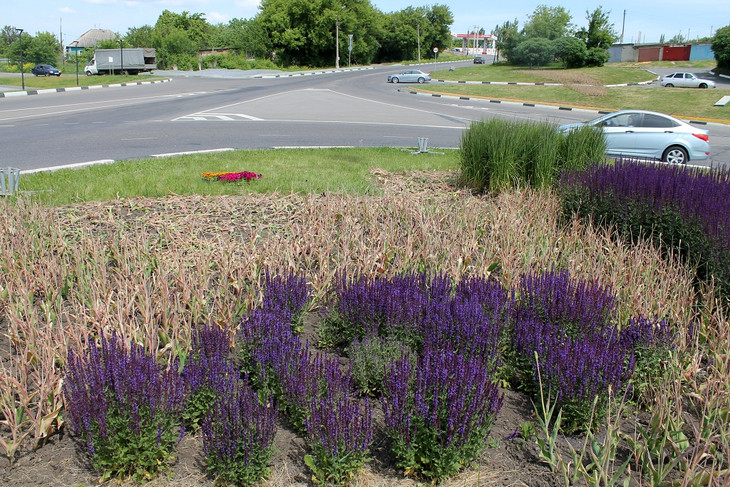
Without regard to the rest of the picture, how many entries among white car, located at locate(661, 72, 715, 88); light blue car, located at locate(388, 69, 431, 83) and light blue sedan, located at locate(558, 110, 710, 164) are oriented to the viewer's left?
2

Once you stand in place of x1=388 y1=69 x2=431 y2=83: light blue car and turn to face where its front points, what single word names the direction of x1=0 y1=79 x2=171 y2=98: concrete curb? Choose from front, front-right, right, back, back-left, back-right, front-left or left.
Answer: front-left

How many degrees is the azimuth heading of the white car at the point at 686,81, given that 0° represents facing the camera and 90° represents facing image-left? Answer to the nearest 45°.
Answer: approximately 270°

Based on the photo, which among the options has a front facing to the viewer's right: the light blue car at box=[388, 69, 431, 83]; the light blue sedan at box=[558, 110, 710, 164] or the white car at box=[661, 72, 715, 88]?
the white car at box=[661, 72, 715, 88]

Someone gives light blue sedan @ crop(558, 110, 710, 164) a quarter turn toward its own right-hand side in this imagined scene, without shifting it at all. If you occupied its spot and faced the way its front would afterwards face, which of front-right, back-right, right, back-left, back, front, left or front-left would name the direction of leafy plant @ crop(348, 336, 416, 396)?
back

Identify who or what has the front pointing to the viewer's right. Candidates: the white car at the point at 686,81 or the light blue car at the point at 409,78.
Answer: the white car at the point at 686,81

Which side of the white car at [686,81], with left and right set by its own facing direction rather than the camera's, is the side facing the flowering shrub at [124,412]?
right

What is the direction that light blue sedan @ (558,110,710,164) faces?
to the viewer's left
